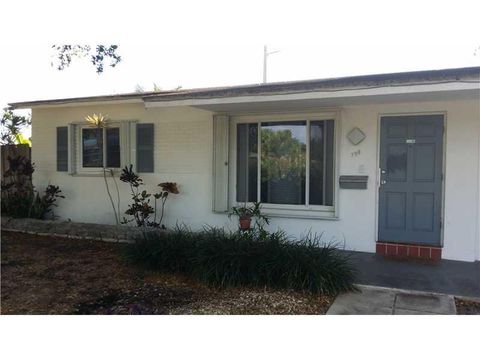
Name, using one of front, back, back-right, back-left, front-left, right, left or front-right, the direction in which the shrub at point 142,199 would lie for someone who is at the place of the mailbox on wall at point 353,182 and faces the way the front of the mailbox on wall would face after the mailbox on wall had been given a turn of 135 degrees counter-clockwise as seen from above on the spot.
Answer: back-left

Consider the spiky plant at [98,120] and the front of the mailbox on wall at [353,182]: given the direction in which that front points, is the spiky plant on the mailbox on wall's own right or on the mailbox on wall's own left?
on the mailbox on wall's own right

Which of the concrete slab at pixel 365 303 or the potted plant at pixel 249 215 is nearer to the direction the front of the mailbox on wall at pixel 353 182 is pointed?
the concrete slab

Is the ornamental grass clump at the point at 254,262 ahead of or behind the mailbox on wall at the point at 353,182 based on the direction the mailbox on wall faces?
ahead

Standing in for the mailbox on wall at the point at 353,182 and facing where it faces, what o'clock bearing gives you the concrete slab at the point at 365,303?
The concrete slab is roughly at 12 o'clock from the mailbox on wall.

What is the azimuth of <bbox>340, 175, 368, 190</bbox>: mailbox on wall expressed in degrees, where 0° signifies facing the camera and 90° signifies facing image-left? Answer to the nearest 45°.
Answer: approximately 0°

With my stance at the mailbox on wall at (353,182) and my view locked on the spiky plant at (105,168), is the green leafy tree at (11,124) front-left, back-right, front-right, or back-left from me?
front-right

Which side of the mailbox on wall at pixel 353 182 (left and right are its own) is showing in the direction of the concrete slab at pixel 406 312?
front

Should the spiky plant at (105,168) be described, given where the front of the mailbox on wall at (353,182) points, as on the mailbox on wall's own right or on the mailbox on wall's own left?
on the mailbox on wall's own right

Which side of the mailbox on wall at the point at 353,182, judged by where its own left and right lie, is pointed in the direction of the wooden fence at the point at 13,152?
right

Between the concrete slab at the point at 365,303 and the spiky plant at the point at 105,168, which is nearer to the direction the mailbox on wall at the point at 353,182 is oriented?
the concrete slab

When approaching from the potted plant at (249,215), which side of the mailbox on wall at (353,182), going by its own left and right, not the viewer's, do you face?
right

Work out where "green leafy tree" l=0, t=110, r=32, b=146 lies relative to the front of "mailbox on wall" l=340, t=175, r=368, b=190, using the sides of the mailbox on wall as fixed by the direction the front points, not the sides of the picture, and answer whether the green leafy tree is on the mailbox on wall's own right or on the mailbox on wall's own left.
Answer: on the mailbox on wall's own right
